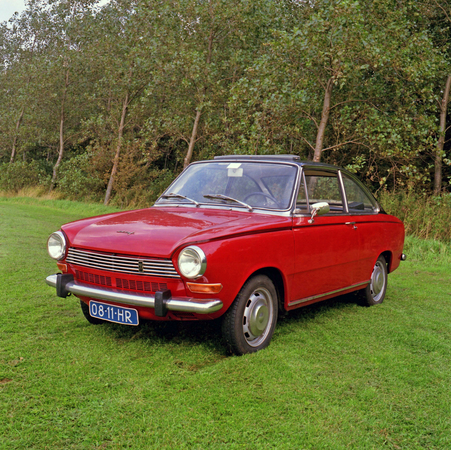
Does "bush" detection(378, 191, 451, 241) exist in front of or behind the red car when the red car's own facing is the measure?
behind

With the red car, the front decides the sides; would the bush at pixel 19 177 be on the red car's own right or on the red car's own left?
on the red car's own right

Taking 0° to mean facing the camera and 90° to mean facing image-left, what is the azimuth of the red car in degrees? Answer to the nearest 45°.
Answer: approximately 45°

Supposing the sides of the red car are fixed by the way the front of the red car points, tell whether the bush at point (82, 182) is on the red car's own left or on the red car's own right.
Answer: on the red car's own right

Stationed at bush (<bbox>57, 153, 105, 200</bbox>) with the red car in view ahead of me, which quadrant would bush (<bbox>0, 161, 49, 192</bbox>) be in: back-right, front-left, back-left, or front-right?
back-right

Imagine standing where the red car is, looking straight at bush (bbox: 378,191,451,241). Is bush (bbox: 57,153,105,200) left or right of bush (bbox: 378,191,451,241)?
left
